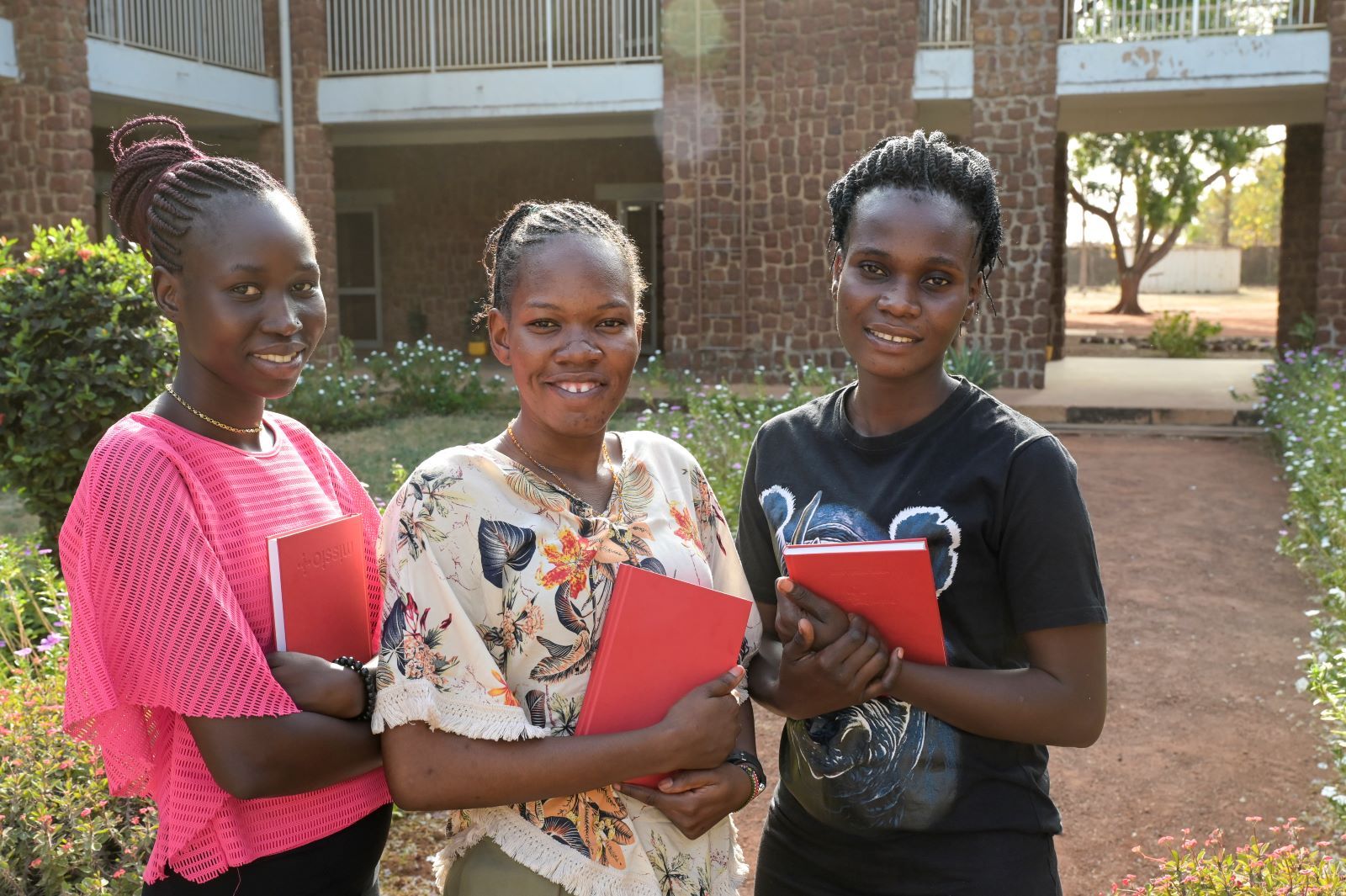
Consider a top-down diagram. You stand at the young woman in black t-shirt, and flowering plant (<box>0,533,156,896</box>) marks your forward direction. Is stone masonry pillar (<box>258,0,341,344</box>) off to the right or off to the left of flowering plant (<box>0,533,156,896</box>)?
right

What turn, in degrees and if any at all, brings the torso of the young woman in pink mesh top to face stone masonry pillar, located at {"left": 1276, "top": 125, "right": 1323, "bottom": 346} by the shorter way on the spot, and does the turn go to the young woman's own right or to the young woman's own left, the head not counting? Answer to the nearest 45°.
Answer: approximately 90° to the young woman's own left

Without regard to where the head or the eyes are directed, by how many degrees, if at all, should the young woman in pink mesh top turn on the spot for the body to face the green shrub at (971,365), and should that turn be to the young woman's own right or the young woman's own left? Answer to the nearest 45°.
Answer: approximately 90° to the young woman's own left

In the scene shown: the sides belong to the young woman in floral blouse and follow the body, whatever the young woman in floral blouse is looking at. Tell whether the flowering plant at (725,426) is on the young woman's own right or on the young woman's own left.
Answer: on the young woman's own left

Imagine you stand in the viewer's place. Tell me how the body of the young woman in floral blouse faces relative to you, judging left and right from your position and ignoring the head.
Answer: facing the viewer and to the right of the viewer

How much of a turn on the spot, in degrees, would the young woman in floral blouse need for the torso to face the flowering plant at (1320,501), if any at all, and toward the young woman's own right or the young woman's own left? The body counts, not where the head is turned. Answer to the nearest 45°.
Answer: approximately 90° to the young woman's own left

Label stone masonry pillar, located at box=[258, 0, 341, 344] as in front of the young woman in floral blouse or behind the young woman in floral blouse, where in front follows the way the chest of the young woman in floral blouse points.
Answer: behind

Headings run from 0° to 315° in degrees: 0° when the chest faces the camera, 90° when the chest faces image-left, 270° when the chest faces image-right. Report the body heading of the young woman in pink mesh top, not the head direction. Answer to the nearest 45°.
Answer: approximately 315°

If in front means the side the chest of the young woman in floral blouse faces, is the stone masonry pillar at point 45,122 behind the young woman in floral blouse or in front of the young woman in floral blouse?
behind
